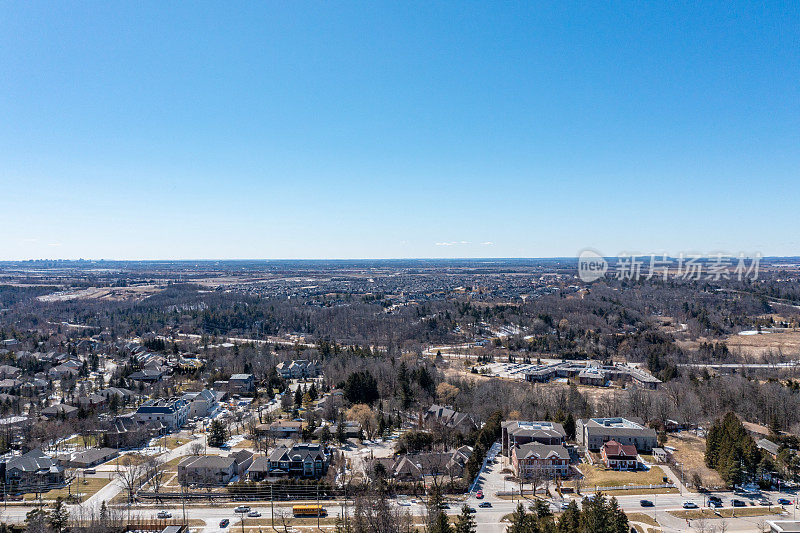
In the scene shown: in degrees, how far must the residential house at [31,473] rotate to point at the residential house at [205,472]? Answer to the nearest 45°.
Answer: approximately 45° to its left

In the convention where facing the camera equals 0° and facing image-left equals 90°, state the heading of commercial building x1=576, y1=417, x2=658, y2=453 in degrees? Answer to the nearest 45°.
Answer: approximately 0°

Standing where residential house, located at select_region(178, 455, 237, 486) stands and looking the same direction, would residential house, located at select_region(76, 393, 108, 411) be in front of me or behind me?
behind

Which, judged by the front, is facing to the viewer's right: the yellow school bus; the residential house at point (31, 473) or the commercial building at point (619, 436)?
the yellow school bus

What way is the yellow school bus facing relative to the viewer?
to the viewer's right

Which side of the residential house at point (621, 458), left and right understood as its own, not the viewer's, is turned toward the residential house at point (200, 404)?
right

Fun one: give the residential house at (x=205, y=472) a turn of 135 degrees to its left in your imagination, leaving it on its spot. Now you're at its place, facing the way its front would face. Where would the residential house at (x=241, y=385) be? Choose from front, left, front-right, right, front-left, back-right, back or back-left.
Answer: front-left

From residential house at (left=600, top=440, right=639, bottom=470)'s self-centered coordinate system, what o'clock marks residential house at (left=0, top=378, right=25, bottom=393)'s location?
residential house at (left=0, top=378, right=25, bottom=393) is roughly at 3 o'clock from residential house at (left=600, top=440, right=639, bottom=470).

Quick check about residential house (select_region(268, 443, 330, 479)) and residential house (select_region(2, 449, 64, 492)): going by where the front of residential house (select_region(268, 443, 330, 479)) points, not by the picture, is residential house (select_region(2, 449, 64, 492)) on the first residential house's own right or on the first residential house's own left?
on the first residential house's own right

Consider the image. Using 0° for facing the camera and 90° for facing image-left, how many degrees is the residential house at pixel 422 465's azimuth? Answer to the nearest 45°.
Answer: approximately 0°

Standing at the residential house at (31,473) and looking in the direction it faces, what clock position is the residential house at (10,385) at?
the residential house at (10,385) is roughly at 6 o'clock from the residential house at (31,473).

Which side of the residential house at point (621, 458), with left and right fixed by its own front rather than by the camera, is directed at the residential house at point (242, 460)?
right
